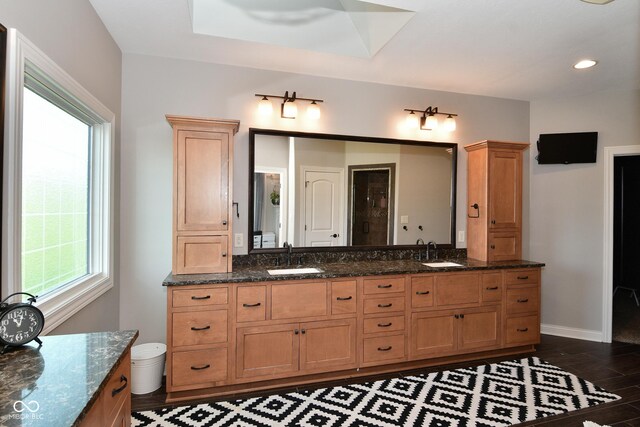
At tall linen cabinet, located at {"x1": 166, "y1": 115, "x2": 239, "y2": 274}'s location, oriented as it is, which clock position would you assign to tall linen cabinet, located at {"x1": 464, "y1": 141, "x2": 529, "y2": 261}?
tall linen cabinet, located at {"x1": 464, "y1": 141, "x2": 529, "y2": 261} is roughly at 9 o'clock from tall linen cabinet, located at {"x1": 166, "y1": 115, "x2": 239, "y2": 274}.

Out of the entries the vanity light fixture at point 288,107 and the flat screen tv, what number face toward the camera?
2

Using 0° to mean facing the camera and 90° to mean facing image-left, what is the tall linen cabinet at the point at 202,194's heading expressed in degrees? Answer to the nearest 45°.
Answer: approximately 0°

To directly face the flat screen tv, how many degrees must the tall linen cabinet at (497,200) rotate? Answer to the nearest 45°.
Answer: approximately 90° to its left

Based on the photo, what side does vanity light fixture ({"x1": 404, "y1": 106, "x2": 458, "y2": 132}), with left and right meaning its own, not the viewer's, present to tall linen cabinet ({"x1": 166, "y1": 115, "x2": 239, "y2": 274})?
right

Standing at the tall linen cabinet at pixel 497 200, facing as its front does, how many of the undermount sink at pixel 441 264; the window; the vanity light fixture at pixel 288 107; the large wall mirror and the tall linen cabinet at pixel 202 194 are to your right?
5

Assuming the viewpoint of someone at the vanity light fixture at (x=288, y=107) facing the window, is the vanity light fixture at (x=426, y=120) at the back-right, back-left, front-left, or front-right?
back-left
